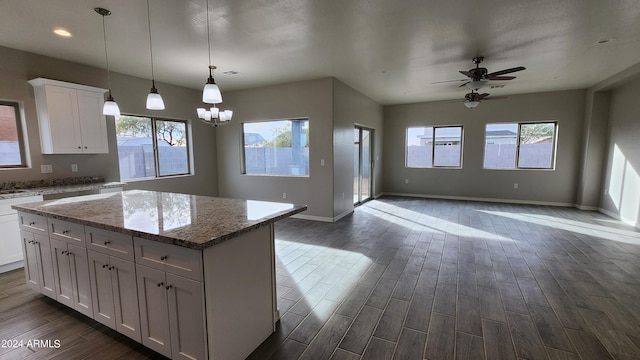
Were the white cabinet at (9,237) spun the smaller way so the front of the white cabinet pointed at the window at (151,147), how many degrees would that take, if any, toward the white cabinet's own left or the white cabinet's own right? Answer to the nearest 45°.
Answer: approximately 90° to the white cabinet's own left

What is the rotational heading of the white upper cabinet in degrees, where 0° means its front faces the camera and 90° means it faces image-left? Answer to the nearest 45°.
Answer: approximately 315°

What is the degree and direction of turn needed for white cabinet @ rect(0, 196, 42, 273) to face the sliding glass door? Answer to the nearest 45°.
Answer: approximately 45° to its left
